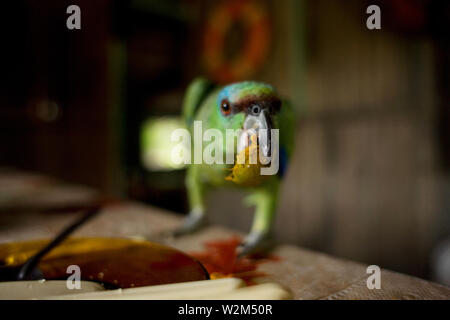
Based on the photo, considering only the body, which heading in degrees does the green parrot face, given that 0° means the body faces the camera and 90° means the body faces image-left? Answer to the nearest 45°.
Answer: approximately 0°
